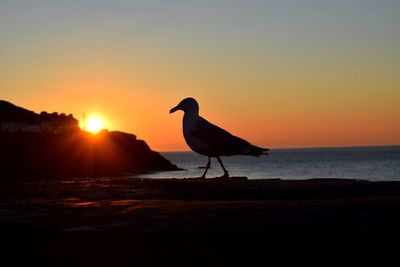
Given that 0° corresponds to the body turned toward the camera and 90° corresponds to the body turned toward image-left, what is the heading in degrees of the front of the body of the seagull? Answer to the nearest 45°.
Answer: approximately 90°
